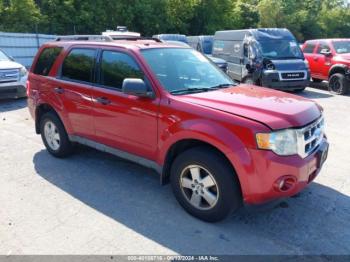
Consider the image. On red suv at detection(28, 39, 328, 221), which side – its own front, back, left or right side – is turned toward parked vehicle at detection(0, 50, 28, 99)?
back

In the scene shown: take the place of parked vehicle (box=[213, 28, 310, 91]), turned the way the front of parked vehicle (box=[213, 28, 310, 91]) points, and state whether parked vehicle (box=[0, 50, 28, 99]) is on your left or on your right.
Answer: on your right

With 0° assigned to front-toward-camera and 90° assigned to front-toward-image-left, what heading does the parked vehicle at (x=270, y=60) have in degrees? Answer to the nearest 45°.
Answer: approximately 315°

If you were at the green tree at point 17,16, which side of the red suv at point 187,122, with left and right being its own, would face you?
back

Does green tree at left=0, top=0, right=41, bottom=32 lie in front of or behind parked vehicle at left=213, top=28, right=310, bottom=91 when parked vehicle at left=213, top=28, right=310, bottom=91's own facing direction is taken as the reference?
behind

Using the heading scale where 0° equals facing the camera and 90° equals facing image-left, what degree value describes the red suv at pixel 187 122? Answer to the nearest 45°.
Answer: approximately 315°

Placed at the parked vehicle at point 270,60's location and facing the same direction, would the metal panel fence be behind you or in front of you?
behind

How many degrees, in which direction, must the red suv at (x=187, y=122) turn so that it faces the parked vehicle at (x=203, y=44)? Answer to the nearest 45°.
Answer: approximately 135° to its left
